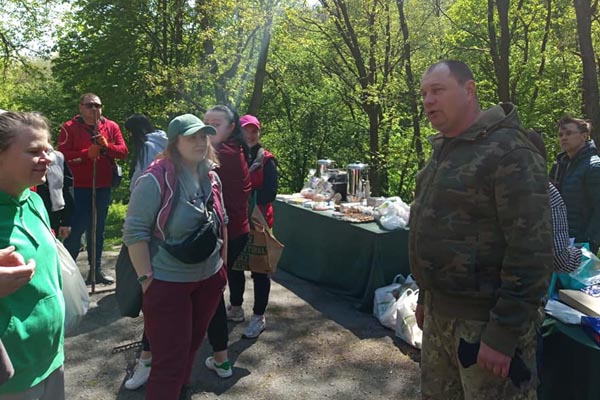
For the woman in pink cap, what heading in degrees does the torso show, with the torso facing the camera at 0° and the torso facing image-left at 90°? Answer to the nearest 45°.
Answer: approximately 45°

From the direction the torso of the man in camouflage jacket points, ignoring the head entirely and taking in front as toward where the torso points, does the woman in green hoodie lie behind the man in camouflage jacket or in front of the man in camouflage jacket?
in front

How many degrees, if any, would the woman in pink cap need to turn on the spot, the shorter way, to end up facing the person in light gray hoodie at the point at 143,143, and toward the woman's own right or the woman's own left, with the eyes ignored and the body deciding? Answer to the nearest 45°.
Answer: approximately 45° to the woman's own right

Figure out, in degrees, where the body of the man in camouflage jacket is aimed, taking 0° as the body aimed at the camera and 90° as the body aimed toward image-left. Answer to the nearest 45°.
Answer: approximately 45°

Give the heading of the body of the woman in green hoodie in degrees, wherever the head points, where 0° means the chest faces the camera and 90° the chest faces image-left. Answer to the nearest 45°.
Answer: approximately 315°

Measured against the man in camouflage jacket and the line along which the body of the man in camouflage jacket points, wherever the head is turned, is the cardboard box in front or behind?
behind

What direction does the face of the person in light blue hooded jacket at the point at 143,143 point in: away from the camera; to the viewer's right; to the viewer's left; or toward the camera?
away from the camera

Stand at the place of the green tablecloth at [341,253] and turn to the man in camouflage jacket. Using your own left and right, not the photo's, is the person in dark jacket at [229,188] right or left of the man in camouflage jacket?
right

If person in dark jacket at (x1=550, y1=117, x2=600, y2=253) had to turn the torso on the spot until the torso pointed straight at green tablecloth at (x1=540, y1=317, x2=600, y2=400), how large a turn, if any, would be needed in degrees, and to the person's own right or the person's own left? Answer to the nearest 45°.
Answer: approximately 45° to the person's own left

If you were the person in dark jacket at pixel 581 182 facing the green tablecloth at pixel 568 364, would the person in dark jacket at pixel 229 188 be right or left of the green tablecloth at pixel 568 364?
right

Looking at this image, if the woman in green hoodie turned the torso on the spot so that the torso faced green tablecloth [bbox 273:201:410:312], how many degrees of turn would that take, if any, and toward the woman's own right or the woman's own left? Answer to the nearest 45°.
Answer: approximately 90° to the woman's own left

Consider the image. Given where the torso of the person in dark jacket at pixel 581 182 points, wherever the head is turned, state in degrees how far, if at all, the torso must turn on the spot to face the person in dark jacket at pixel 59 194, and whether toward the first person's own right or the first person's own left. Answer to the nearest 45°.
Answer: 0° — they already face them
